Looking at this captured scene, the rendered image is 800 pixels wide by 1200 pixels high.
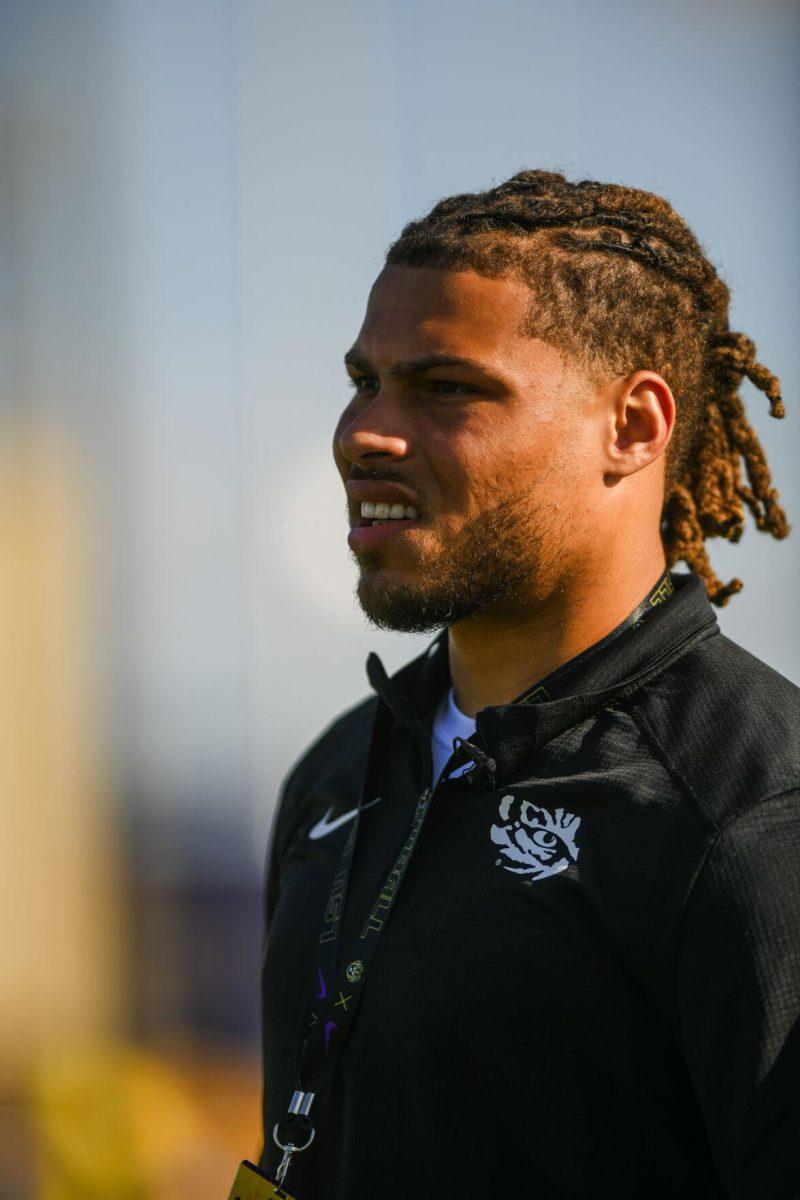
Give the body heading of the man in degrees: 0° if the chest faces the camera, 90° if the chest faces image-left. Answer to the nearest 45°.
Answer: approximately 45°
